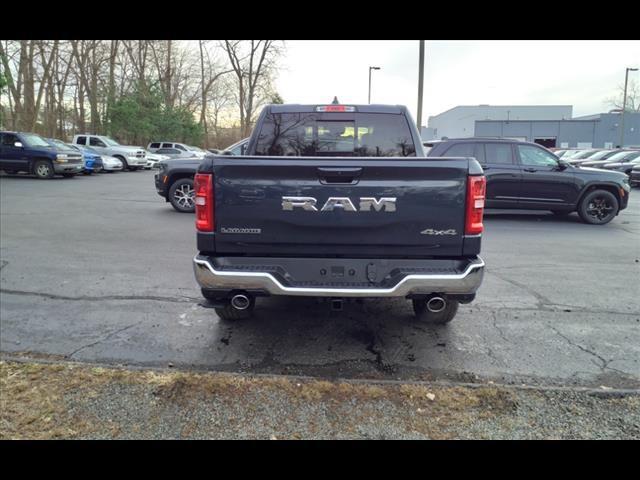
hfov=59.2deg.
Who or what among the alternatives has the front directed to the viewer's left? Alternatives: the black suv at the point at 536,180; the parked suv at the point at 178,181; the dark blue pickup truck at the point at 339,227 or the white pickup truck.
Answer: the parked suv

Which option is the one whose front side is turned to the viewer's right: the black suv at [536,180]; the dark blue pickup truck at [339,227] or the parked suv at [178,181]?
the black suv

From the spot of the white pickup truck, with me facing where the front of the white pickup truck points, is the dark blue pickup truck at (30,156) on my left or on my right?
on my right

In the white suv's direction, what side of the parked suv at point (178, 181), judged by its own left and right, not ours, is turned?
right

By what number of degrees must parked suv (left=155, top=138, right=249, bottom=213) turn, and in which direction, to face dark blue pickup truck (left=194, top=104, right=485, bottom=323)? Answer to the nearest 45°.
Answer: approximately 90° to its left

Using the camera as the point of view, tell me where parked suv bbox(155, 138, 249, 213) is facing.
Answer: facing to the left of the viewer

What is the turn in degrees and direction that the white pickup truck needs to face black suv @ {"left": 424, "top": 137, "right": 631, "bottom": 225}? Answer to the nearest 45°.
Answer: approximately 45° to its right

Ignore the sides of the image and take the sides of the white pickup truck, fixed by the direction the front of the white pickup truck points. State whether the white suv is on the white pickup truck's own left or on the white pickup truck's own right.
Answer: on the white pickup truck's own left

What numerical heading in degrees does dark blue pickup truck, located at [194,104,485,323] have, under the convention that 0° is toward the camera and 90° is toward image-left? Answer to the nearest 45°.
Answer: approximately 180°

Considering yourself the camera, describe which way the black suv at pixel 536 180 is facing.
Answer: facing to the right of the viewer

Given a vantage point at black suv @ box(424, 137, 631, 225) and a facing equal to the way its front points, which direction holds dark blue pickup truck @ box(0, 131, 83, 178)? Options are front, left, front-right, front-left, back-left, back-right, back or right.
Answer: back

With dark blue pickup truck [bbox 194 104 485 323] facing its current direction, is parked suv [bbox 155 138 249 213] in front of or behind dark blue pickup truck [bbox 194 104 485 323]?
in front
